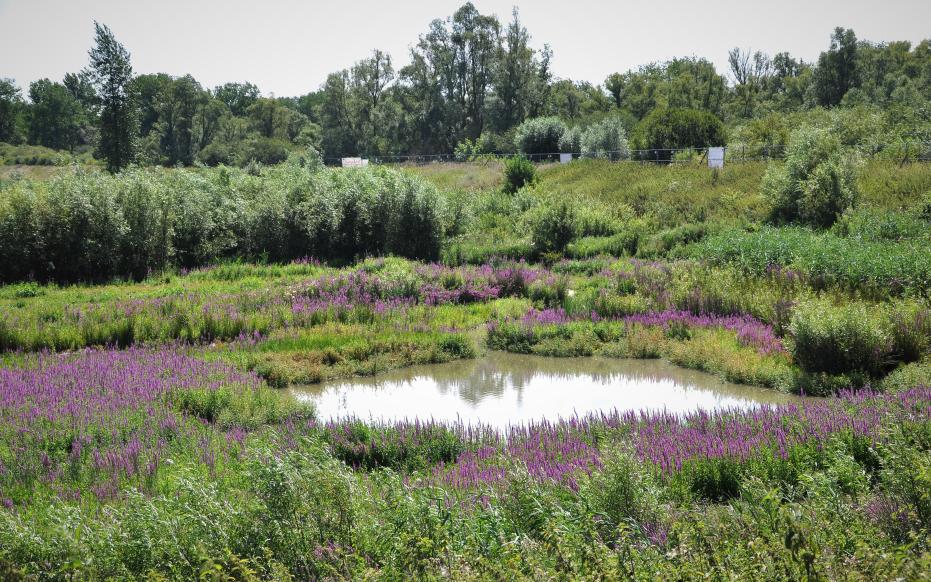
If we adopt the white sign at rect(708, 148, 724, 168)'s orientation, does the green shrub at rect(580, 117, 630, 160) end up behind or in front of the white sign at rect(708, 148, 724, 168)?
behind

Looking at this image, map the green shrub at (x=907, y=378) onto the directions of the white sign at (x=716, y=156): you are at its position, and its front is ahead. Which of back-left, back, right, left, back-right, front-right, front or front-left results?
front

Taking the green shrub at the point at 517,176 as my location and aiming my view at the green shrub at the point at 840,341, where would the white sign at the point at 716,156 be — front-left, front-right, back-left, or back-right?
back-left

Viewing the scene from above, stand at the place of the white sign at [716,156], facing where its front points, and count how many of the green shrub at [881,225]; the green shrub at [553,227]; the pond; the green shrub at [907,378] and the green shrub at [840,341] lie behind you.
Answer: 0

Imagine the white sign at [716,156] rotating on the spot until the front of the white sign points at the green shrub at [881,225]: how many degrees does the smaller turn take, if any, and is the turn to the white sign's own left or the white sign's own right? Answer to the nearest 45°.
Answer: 0° — it already faces it

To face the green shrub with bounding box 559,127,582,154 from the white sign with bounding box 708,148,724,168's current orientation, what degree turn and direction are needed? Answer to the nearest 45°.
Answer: approximately 135° to its right

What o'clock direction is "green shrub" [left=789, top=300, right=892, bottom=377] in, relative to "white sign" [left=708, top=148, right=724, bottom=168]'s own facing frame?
The green shrub is roughly at 12 o'clock from the white sign.

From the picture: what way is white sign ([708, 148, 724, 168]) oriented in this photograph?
toward the camera

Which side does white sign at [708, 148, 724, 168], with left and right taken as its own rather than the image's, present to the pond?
front

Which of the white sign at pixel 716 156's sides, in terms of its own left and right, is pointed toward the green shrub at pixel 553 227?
front

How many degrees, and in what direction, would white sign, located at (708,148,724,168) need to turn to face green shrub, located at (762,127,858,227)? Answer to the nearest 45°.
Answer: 0° — it already faces it
